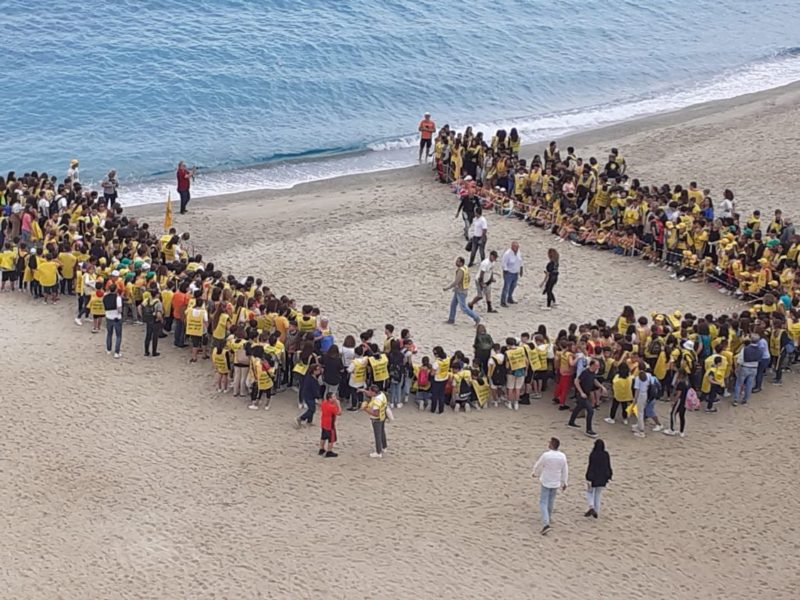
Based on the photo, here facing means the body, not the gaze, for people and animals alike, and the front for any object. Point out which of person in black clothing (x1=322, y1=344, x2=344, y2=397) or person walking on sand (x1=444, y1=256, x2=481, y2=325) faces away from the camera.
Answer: the person in black clothing

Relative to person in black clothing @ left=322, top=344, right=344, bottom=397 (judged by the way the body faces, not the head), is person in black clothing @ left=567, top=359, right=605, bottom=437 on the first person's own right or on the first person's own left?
on the first person's own right

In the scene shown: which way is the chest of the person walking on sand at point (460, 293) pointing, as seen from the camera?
to the viewer's left

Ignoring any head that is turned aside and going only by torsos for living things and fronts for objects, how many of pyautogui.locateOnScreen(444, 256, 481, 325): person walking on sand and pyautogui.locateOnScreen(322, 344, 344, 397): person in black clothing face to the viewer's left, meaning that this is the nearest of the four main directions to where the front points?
1

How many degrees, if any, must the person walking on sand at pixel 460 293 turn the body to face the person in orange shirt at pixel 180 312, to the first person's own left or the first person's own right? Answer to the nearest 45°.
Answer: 0° — they already face them
